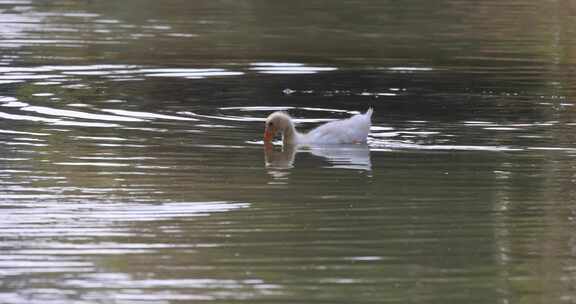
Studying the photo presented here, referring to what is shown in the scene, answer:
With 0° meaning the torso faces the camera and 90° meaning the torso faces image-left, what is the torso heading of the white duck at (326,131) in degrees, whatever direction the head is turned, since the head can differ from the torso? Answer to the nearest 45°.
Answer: approximately 90°
